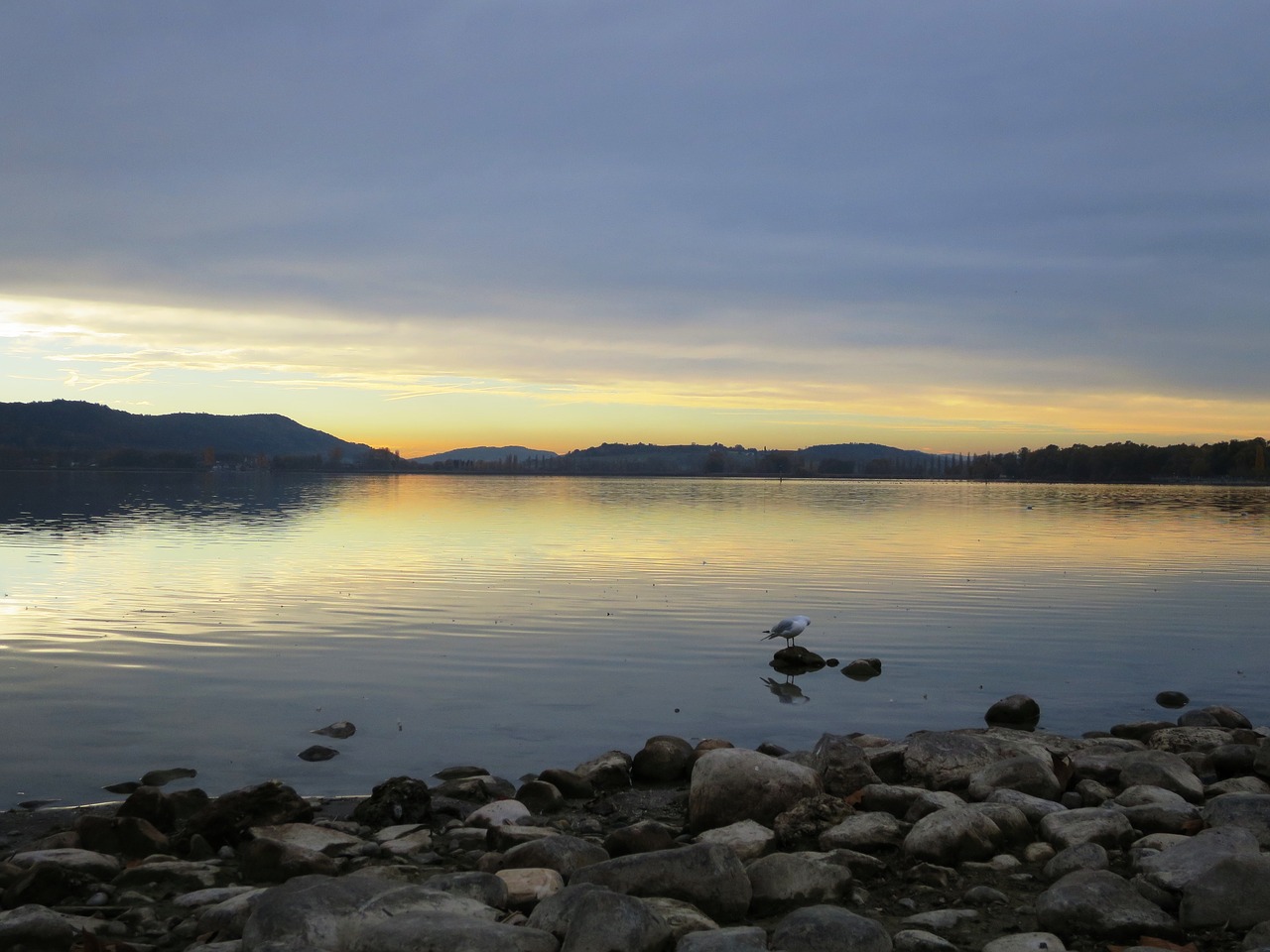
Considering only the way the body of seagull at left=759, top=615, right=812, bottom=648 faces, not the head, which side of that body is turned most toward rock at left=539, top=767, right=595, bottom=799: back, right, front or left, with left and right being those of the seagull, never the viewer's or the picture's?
right

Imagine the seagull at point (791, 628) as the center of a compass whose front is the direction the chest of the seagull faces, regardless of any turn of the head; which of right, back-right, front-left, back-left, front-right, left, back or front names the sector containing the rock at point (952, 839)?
right

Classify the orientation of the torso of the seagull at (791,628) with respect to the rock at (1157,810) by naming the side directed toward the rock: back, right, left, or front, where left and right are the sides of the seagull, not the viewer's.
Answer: right

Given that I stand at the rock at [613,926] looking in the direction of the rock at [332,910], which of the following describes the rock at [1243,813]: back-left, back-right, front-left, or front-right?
back-right

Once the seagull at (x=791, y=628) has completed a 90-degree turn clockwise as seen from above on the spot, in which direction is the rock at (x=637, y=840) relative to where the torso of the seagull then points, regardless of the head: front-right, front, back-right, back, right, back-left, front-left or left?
front

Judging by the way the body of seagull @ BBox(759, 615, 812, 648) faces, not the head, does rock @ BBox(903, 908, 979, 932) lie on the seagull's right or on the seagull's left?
on the seagull's right

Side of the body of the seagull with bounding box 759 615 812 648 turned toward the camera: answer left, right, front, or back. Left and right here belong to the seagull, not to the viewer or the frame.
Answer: right

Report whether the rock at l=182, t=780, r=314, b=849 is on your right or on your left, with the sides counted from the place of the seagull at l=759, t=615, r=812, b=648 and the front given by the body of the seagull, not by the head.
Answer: on your right

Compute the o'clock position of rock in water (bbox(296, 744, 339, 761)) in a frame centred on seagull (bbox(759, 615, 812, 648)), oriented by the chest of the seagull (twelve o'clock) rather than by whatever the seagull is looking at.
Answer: The rock in water is roughly at 4 o'clock from the seagull.

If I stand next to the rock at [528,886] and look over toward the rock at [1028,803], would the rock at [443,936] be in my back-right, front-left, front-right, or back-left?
back-right
